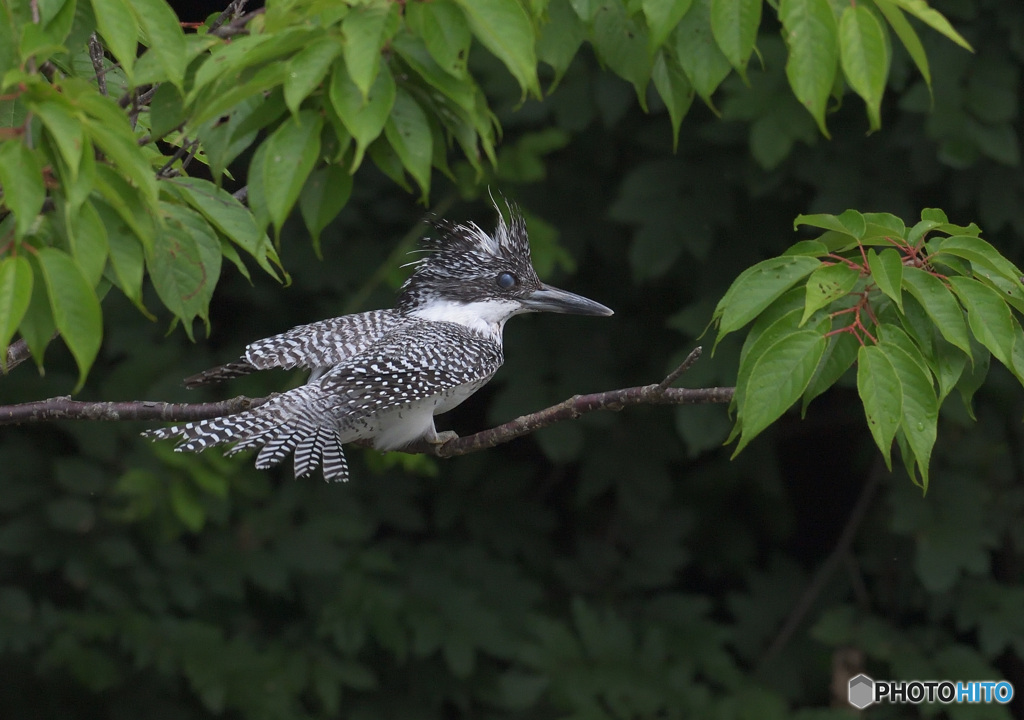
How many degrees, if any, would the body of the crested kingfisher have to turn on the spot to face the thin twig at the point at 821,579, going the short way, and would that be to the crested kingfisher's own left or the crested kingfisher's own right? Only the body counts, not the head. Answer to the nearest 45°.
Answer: approximately 45° to the crested kingfisher's own left

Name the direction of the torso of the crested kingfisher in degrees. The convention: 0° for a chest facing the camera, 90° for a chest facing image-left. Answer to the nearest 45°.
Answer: approximately 270°
